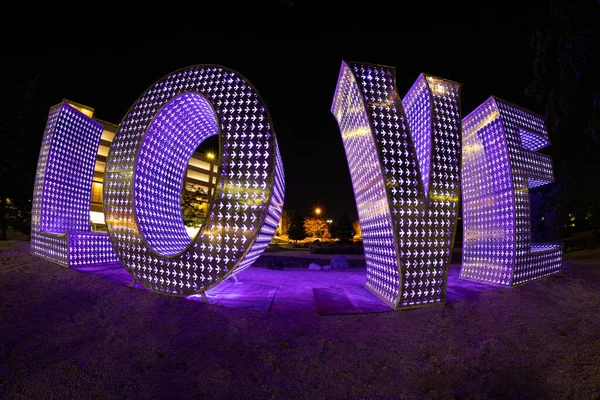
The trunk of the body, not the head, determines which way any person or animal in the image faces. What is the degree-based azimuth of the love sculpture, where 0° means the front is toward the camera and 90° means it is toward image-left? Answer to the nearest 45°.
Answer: approximately 0°

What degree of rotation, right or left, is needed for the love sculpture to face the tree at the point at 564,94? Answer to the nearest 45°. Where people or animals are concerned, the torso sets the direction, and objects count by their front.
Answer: approximately 135° to its left

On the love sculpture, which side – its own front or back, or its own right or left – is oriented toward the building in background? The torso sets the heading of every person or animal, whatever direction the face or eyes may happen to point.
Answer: back
